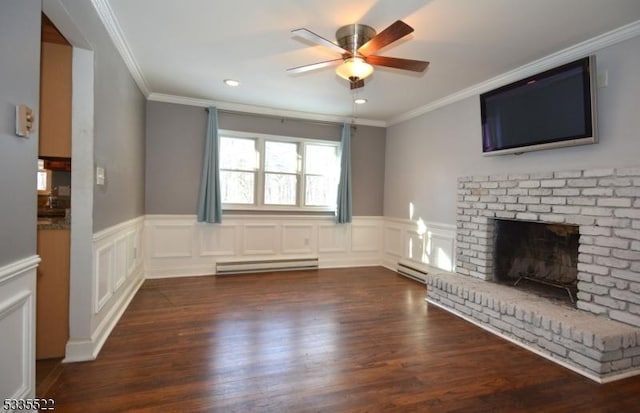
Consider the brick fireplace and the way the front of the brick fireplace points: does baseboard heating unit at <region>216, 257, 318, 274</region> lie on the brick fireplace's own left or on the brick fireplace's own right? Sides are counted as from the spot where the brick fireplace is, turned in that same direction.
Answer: on the brick fireplace's own right

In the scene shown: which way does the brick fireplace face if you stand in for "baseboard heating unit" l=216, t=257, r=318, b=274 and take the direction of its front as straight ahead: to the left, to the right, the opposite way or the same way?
to the right

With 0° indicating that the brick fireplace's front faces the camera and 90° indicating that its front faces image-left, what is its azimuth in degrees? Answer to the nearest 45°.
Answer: approximately 45°

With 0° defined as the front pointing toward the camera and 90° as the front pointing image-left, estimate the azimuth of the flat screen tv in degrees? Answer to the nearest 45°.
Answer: approximately 45°

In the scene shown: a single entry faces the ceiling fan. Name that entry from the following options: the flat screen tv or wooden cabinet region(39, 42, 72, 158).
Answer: the flat screen tv

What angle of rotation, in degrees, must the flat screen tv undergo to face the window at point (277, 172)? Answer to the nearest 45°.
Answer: approximately 45° to its right

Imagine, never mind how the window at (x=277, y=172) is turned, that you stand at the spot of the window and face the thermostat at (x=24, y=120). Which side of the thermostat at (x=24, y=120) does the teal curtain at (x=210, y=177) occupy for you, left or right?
right

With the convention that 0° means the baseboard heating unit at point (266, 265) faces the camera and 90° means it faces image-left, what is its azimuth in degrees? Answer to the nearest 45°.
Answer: approximately 0°
